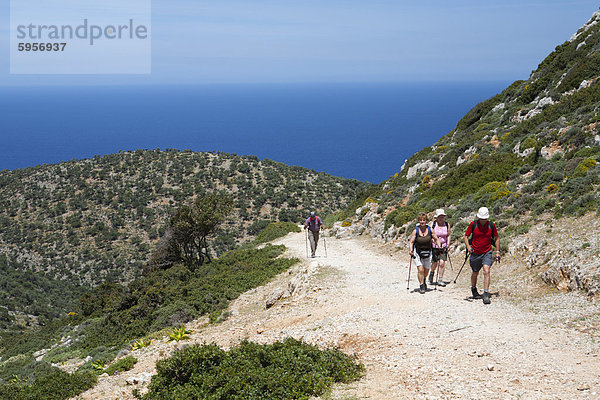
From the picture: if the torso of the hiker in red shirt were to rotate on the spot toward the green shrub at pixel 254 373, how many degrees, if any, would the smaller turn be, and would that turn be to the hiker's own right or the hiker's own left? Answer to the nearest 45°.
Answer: approximately 45° to the hiker's own right

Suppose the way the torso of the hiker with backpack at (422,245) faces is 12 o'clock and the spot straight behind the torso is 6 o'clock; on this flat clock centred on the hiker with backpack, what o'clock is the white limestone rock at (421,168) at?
The white limestone rock is roughly at 6 o'clock from the hiker with backpack.

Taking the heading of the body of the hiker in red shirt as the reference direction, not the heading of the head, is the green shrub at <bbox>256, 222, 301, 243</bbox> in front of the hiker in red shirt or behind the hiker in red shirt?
behind

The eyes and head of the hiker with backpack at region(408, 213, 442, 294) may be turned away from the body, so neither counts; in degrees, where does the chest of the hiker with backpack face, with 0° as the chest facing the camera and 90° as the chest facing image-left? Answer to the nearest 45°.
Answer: approximately 0°

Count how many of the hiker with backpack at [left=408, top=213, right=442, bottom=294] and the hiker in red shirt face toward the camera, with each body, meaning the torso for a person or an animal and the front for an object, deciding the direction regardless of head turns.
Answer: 2

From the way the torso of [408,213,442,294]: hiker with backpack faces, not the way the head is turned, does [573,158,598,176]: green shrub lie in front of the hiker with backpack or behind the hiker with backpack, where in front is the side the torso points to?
behind

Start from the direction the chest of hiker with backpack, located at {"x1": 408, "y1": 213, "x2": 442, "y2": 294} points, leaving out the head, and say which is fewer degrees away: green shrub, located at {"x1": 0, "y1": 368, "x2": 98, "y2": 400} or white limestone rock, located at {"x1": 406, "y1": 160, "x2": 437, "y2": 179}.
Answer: the green shrub

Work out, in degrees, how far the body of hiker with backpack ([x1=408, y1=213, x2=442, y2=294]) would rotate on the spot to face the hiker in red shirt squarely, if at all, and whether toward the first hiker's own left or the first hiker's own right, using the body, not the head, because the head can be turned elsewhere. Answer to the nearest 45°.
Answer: approximately 45° to the first hiker's own left

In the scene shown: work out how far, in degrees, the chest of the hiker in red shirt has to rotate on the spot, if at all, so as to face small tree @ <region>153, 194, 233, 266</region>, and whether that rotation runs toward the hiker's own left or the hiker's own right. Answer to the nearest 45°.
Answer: approximately 135° to the hiker's own right

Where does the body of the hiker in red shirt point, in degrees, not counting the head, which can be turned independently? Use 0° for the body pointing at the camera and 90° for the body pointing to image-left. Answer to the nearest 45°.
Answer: approximately 0°

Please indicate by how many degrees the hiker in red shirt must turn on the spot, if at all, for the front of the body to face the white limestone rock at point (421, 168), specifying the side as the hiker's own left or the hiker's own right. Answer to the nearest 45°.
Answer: approximately 180°
